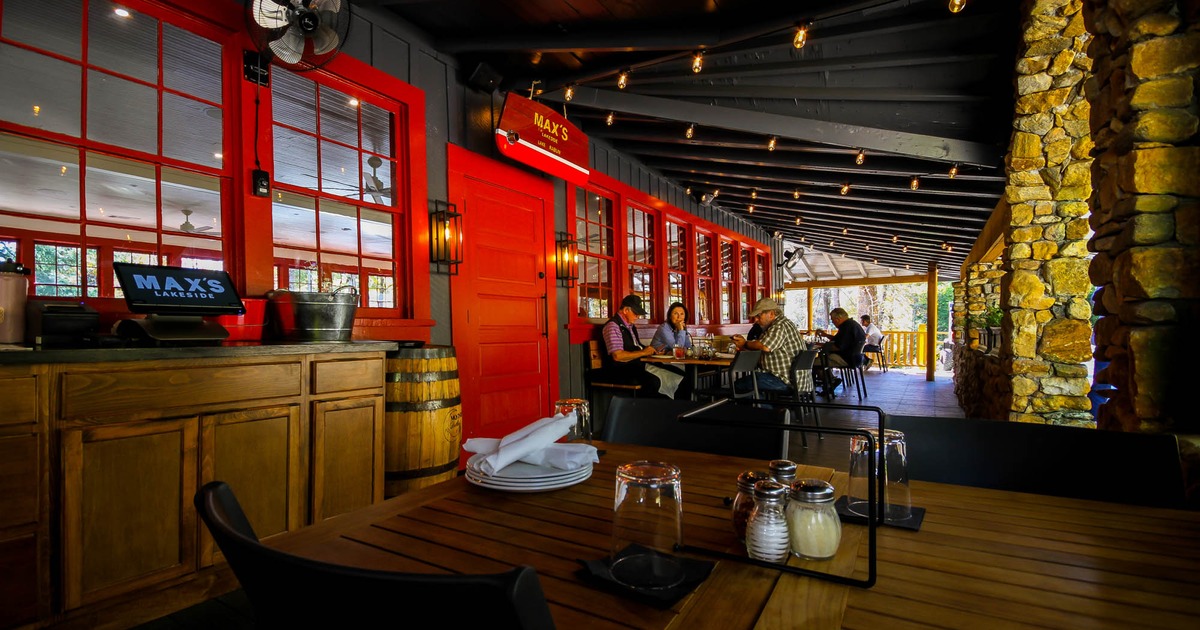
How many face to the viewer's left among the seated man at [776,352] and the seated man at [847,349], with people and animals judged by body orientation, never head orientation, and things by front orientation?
2

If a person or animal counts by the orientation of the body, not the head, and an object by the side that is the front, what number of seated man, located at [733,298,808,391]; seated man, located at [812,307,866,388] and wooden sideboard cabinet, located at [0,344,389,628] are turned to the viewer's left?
2

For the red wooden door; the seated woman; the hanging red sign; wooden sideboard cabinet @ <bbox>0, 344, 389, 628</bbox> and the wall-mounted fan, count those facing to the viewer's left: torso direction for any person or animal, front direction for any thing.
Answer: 0

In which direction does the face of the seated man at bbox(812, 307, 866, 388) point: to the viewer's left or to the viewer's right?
to the viewer's left

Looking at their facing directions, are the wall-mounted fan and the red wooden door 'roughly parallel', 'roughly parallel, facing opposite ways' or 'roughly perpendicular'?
roughly parallel

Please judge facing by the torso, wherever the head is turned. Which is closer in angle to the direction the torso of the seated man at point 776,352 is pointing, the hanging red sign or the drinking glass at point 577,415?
the hanging red sign

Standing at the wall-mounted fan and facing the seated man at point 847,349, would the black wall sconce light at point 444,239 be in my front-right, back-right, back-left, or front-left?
front-left

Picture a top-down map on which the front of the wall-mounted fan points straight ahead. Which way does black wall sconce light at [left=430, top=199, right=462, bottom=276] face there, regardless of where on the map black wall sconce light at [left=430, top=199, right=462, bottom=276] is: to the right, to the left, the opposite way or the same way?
the same way

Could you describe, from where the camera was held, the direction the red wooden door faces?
facing the viewer and to the right of the viewer

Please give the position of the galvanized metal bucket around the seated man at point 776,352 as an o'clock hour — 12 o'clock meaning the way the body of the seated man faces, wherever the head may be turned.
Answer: The galvanized metal bucket is roughly at 10 o'clock from the seated man.

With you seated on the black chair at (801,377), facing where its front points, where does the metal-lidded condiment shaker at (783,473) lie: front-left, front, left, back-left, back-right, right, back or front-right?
back-left

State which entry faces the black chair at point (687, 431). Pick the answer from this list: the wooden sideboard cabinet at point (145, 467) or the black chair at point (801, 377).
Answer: the wooden sideboard cabinet

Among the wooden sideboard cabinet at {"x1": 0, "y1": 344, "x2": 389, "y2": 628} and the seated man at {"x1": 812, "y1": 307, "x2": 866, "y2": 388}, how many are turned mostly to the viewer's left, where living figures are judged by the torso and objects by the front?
1

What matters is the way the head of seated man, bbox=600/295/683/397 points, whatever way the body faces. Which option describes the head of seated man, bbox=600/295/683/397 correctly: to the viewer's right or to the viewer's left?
to the viewer's right

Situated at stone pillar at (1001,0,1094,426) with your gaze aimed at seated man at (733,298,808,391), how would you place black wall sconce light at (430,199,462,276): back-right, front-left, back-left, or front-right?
front-left

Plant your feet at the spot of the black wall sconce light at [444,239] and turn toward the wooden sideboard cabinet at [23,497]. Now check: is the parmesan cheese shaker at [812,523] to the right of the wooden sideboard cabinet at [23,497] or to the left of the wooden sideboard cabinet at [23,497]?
left

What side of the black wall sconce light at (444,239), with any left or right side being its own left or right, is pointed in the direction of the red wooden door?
left

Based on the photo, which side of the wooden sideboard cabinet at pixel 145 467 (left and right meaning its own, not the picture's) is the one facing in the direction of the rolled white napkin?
front

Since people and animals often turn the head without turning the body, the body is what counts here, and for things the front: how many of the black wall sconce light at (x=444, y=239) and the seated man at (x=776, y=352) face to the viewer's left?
1
